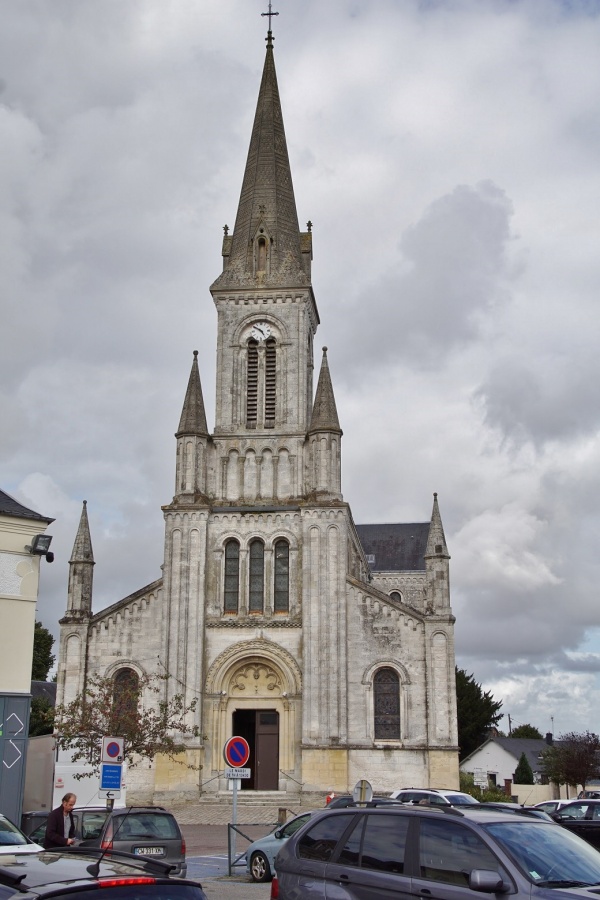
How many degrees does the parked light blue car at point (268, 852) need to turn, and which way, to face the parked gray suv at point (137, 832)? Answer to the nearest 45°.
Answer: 0° — it already faces it

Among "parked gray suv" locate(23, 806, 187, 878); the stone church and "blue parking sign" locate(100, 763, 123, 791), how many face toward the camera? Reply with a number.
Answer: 2

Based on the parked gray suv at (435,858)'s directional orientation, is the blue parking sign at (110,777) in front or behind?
behind

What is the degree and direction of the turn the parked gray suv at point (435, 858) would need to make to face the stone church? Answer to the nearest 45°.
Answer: approximately 135° to its left

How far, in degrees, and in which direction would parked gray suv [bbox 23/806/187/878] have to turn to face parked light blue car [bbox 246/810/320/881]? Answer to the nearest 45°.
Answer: approximately 90° to its right

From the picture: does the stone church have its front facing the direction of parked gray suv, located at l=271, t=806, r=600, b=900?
yes

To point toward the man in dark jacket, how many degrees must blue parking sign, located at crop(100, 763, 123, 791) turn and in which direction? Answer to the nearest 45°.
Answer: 0° — it already faces them

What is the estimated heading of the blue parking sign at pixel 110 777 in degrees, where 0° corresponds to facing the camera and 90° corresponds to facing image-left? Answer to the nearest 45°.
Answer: approximately 0°

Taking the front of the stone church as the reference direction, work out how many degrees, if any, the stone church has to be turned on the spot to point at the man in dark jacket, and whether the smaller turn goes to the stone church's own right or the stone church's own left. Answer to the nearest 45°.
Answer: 0° — it already faces them
